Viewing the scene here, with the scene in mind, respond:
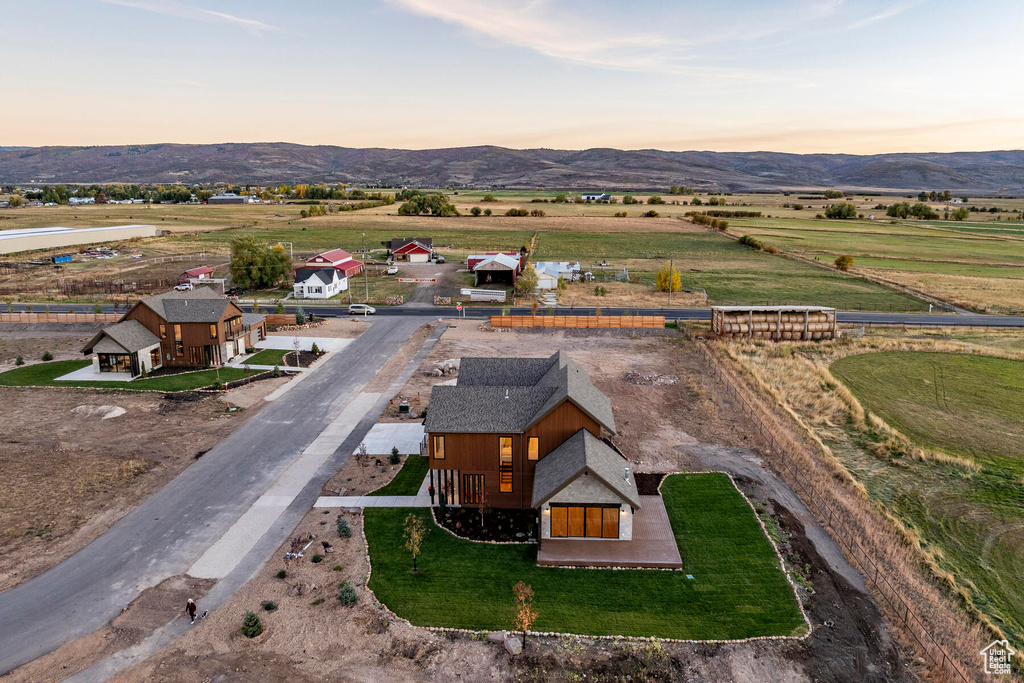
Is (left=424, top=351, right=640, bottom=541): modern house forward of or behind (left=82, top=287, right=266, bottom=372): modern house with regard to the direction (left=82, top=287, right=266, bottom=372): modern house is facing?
forward

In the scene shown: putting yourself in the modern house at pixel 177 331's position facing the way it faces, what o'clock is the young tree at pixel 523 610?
The young tree is roughly at 1 o'clock from the modern house.

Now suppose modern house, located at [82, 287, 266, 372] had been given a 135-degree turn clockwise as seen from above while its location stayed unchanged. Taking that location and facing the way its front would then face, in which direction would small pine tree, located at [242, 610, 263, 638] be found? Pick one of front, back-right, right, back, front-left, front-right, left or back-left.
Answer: left

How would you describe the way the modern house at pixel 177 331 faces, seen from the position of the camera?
facing the viewer and to the right of the viewer

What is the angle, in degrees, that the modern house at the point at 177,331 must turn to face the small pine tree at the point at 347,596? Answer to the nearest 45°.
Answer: approximately 45° to its right

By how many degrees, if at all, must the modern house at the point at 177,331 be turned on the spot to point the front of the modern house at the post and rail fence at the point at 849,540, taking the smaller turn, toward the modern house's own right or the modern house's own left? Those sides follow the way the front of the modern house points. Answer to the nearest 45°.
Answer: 0° — it already faces it
